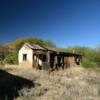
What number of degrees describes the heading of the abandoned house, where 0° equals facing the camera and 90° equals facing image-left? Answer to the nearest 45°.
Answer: approximately 315°

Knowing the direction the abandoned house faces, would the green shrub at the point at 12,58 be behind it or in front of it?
behind
